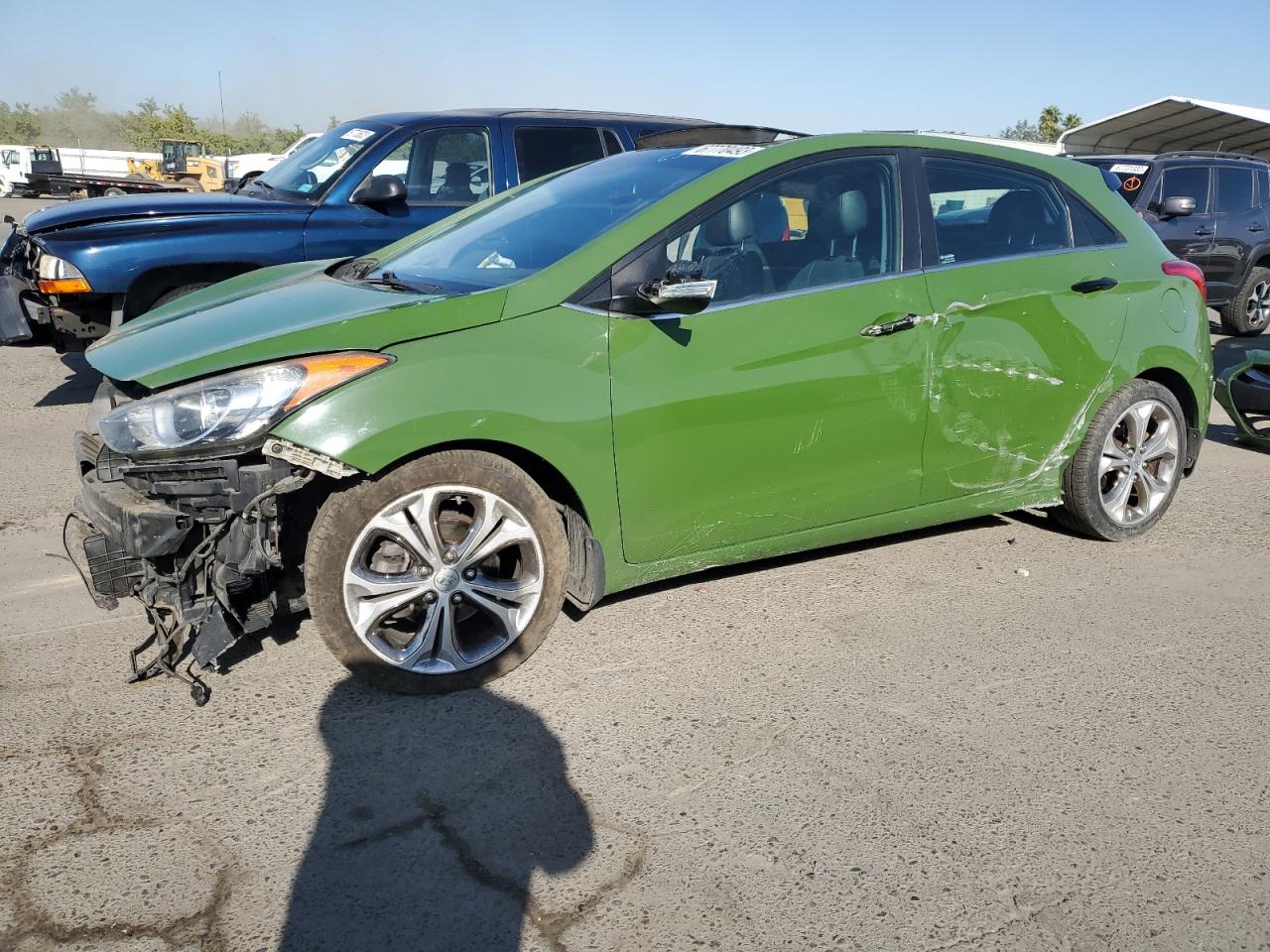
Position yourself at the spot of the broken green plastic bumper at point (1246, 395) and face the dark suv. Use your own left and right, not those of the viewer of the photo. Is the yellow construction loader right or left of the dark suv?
left

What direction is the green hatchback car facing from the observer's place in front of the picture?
facing the viewer and to the left of the viewer

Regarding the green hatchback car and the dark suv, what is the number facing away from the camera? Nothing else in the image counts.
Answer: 0

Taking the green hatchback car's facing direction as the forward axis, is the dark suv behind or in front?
behind

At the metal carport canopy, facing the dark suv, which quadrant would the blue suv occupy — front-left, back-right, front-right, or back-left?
front-right

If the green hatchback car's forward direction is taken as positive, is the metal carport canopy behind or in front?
behind

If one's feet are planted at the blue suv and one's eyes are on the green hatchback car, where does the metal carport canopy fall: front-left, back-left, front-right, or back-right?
back-left

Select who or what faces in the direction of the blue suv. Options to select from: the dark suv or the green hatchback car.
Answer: the dark suv

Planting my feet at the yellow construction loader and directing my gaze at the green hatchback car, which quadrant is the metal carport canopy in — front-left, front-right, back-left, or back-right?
front-left
